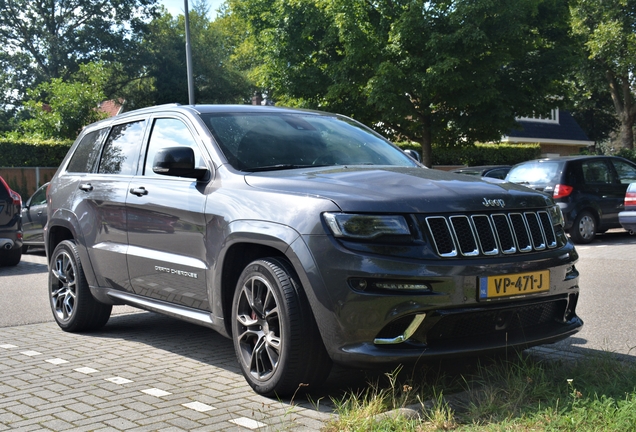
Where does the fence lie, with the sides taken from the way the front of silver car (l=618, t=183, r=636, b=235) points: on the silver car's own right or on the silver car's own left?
on the silver car's own left

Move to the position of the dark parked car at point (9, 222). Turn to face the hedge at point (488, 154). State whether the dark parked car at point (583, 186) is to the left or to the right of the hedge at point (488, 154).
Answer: right

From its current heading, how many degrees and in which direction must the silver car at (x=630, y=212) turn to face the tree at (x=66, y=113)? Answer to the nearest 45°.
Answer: approximately 90° to its left

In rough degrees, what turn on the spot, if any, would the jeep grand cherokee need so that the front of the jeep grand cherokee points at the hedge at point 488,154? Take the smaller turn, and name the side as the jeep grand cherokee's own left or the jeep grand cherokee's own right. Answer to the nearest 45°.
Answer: approximately 135° to the jeep grand cherokee's own left

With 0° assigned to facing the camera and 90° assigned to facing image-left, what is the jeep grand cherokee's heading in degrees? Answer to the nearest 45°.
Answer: approximately 315°

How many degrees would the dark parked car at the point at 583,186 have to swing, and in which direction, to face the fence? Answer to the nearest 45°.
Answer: approximately 135° to its left

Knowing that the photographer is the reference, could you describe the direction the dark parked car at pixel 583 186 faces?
facing away from the viewer and to the right of the viewer

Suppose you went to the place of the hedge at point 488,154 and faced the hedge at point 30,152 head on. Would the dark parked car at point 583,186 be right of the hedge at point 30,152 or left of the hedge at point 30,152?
left

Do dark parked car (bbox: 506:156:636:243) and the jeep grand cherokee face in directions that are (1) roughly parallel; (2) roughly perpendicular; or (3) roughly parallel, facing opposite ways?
roughly perpendicular

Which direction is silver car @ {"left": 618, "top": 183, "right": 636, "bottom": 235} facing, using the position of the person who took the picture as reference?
facing away from the viewer and to the right of the viewer

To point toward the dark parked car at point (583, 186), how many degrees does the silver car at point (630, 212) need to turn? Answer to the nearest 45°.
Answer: approximately 45° to its left
